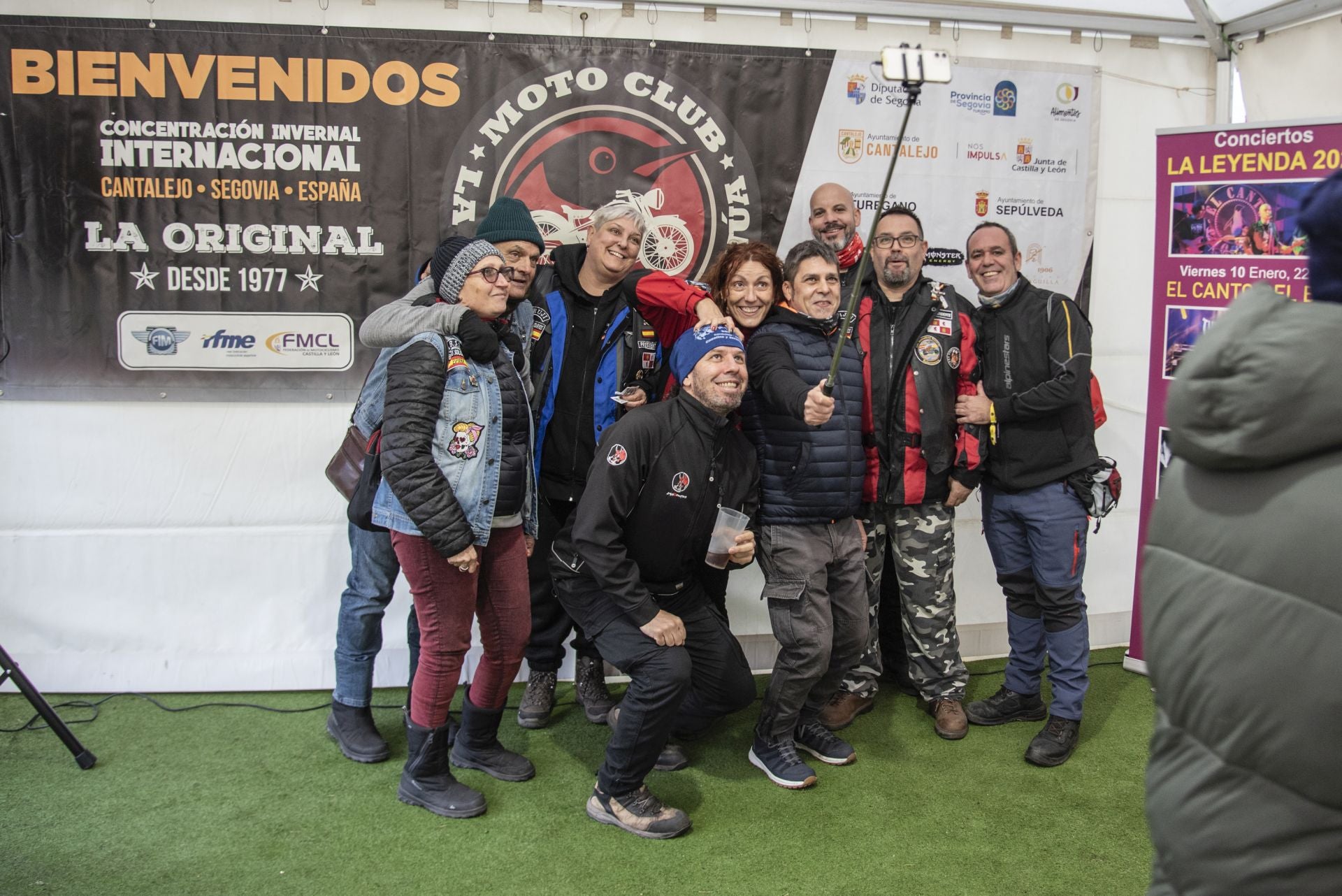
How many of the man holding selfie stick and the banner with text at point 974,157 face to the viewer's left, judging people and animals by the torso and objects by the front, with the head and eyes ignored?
0

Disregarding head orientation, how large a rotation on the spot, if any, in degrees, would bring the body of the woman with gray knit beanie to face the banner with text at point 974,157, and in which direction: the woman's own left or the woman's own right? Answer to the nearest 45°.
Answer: approximately 90° to the woman's own left

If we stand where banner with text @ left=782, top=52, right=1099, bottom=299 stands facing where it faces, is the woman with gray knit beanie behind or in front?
in front

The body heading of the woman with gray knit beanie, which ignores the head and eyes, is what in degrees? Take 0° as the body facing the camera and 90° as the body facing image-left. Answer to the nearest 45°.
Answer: approximately 315°

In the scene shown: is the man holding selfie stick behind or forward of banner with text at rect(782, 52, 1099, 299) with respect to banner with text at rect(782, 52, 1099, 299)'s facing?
forward

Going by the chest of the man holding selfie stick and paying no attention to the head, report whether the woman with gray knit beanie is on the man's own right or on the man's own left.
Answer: on the man's own right

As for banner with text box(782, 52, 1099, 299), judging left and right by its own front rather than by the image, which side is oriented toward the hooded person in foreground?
front

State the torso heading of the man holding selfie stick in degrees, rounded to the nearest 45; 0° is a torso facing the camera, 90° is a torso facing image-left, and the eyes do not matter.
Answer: approximately 315°

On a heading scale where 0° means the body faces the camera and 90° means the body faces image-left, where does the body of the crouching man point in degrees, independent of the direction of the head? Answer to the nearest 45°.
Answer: approximately 315°

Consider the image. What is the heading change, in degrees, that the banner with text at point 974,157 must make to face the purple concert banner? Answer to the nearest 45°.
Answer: approximately 90° to its left

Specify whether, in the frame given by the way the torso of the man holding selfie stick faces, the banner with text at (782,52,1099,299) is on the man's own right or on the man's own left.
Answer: on the man's own left

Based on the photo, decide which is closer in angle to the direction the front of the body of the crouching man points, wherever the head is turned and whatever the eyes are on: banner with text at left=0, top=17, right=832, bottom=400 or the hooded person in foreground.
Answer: the hooded person in foreground
